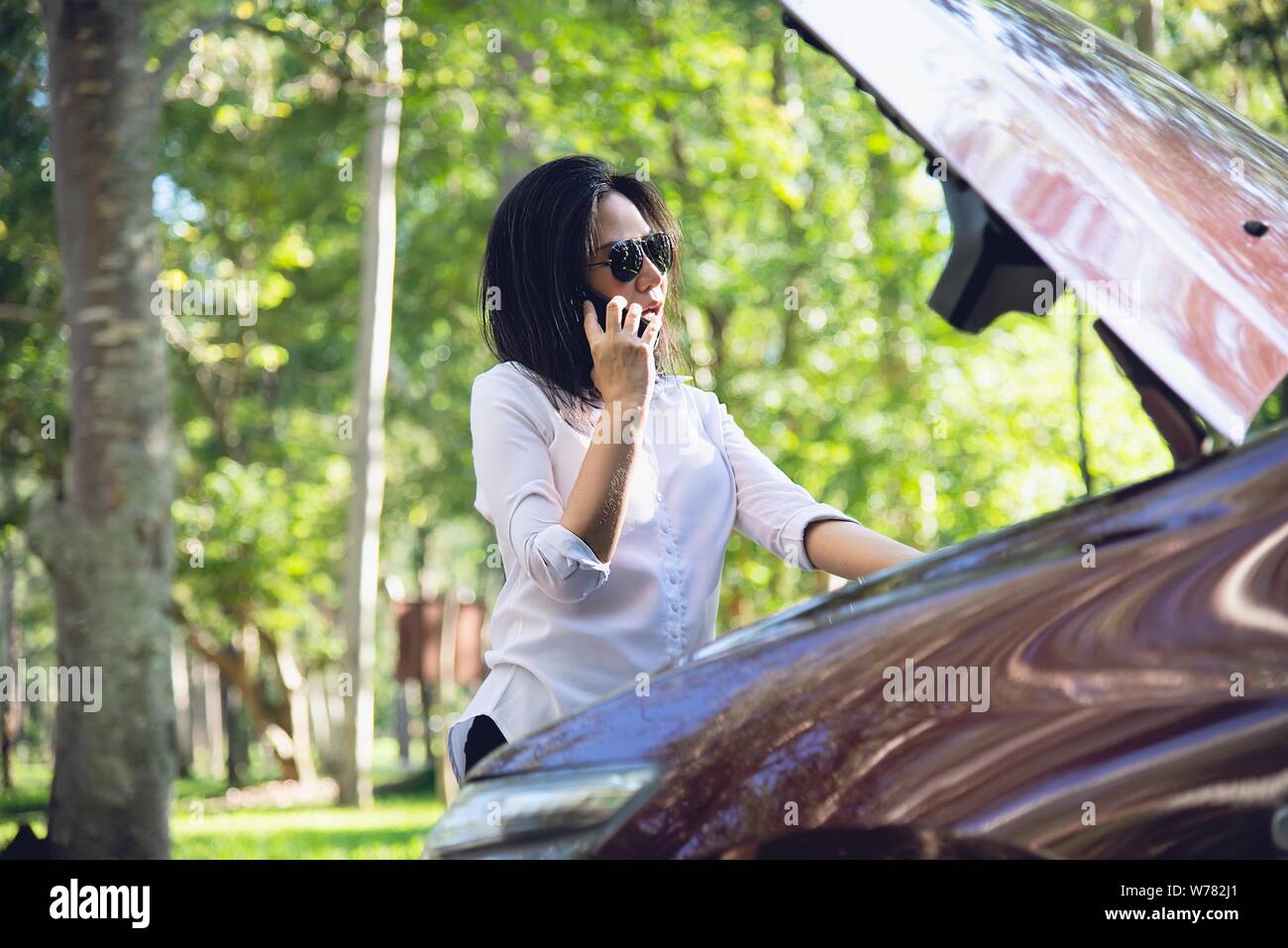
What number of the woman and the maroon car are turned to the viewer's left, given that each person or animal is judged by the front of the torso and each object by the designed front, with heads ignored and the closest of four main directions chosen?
1

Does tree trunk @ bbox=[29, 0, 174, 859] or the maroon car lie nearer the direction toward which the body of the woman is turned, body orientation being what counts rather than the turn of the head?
the maroon car

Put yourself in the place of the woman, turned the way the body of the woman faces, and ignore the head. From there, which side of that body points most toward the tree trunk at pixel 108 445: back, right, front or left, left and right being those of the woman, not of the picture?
back

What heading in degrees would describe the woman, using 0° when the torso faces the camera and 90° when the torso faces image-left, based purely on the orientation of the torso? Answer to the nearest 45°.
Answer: approximately 315°

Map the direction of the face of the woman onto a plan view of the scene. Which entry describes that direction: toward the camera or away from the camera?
toward the camera

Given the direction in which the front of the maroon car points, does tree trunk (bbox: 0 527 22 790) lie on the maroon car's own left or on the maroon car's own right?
on the maroon car's own right

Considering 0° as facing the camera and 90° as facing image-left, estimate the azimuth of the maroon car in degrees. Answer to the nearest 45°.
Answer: approximately 90°

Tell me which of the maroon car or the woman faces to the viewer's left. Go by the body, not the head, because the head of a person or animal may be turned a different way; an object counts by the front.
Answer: the maroon car
